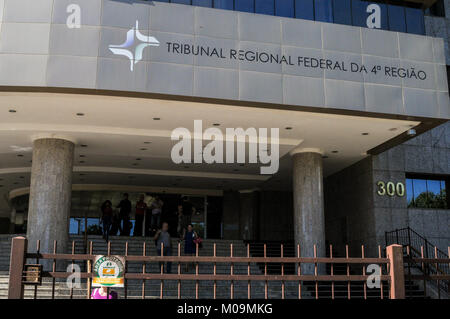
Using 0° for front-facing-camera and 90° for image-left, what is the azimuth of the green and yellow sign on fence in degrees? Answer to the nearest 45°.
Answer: approximately 0°

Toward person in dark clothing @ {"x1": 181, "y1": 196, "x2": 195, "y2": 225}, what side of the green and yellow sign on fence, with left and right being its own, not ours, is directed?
back

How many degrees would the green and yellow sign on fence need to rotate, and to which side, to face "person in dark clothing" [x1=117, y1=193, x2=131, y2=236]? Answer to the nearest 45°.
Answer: approximately 180°

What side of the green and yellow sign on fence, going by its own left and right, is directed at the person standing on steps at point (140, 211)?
back

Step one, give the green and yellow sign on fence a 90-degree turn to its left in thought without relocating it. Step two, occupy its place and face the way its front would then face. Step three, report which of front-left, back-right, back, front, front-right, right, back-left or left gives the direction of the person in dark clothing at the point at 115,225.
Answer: left

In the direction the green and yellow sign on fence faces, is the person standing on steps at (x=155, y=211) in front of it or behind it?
behind

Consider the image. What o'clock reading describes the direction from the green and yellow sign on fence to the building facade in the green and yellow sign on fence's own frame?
The building facade is roughly at 7 o'clock from the green and yellow sign on fence.
